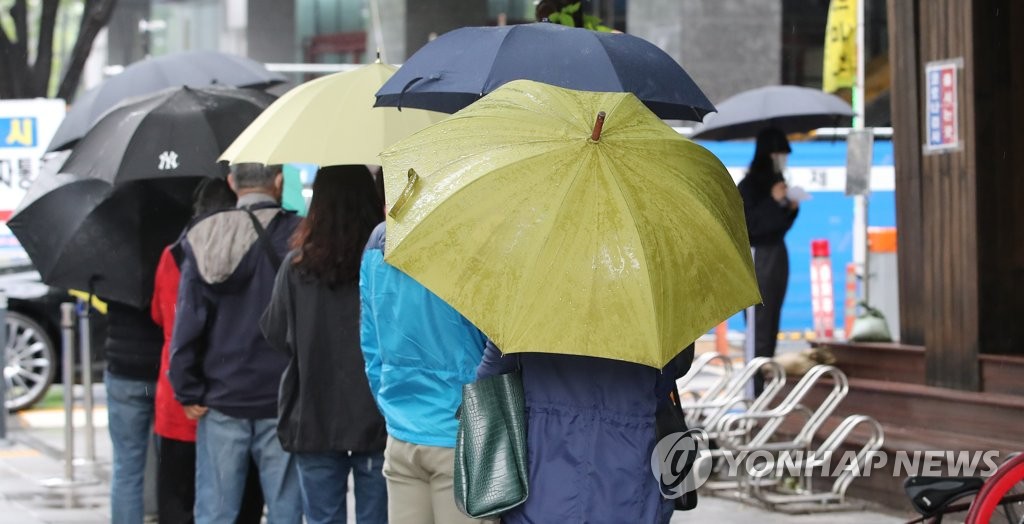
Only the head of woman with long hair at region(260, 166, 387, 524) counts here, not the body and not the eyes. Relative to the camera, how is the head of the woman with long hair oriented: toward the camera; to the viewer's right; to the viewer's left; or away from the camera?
away from the camera

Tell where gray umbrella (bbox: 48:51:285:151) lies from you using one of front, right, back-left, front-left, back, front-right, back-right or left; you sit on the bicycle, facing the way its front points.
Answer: back-left

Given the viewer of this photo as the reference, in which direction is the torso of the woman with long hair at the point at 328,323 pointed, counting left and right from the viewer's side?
facing away from the viewer

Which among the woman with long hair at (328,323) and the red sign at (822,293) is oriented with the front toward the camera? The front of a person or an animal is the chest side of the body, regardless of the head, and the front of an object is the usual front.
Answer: the red sign

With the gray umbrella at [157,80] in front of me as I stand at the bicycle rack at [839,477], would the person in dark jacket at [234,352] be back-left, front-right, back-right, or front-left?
front-left

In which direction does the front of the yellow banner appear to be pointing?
toward the camera

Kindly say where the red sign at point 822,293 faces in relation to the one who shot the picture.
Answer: facing the viewer

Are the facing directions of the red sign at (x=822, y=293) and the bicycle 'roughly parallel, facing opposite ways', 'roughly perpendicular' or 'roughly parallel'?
roughly perpendicular

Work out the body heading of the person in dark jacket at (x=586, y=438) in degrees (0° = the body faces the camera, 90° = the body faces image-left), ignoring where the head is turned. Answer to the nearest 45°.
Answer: approximately 180°
